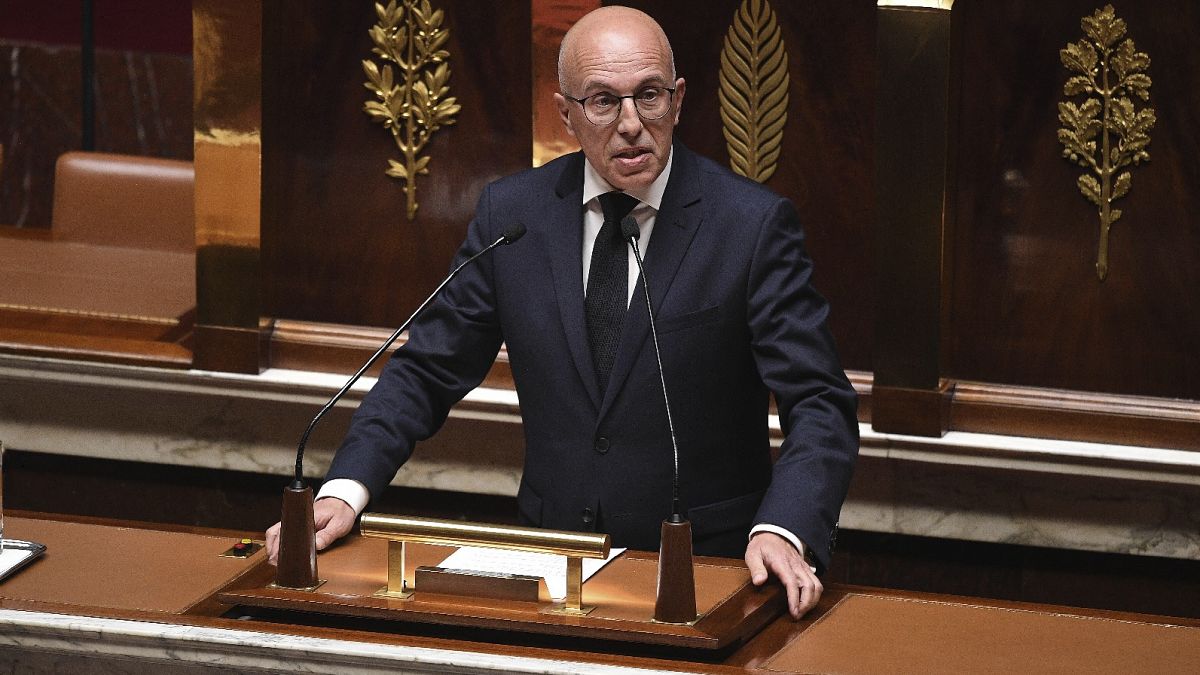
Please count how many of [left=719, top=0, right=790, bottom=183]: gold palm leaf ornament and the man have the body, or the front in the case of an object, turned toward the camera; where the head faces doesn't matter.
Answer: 2

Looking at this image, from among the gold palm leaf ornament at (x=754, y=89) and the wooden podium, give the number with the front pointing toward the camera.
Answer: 2

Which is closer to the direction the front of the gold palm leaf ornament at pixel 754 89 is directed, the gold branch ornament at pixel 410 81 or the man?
the man

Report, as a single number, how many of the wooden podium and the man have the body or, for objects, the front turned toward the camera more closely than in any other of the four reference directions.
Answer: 2

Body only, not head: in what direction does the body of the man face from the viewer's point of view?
toward the camera

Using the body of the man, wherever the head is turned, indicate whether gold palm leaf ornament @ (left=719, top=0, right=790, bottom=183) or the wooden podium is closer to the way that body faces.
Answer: the wooden podium

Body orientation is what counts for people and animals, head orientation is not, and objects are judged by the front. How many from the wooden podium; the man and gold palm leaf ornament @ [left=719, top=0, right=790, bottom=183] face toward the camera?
3

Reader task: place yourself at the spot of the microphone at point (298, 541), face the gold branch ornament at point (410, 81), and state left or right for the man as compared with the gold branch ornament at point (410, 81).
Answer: right

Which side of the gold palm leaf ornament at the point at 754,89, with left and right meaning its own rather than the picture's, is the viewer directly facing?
front
